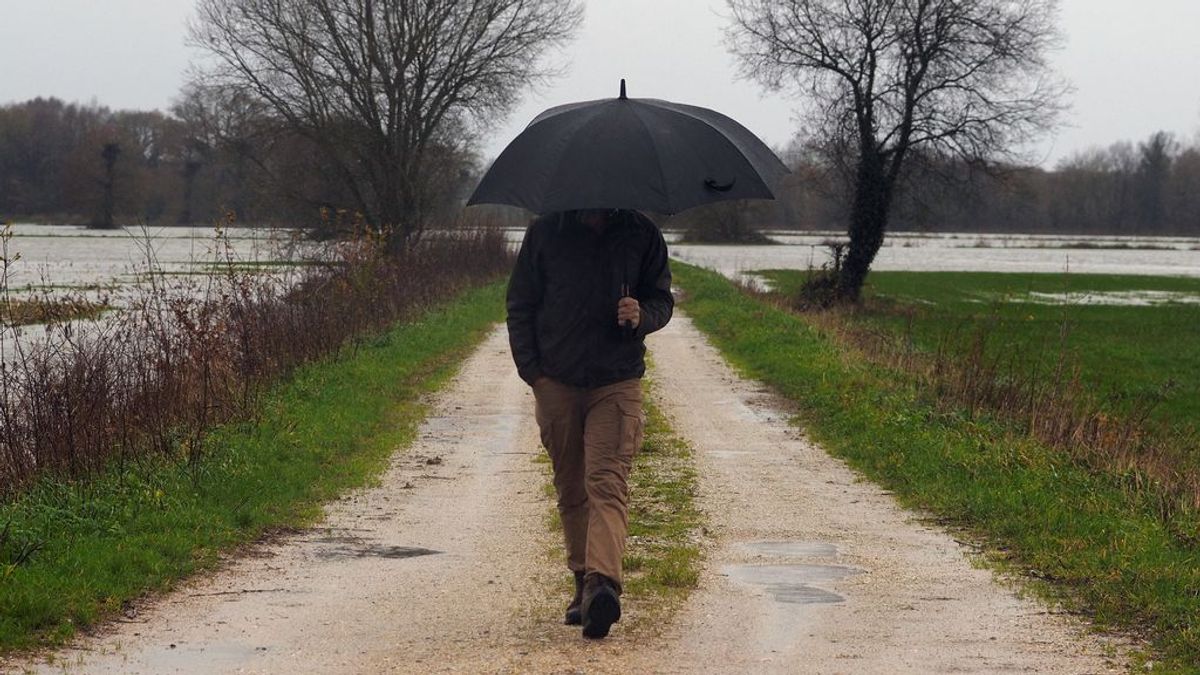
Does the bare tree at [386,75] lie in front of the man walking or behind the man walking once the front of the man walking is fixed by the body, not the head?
behind

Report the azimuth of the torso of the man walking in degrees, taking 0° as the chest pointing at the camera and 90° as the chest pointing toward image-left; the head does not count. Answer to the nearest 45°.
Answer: approximately 0°
